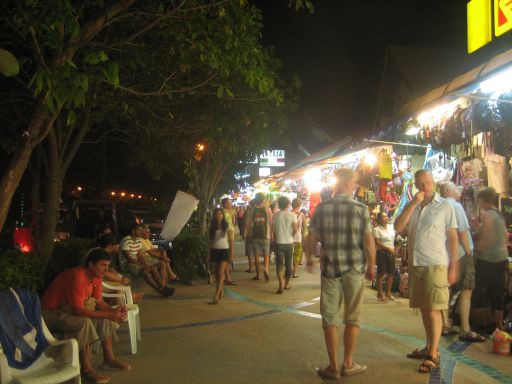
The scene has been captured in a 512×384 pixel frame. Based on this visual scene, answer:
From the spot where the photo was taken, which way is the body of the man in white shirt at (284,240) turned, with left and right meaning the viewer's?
facing away from the viewer

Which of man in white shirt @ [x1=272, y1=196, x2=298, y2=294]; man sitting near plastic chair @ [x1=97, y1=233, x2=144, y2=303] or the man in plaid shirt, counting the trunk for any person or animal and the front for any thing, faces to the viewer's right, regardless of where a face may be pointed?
the man sitting near plastic chair

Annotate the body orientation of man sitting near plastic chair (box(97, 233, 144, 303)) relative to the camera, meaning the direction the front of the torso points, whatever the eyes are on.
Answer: to the viewer's right

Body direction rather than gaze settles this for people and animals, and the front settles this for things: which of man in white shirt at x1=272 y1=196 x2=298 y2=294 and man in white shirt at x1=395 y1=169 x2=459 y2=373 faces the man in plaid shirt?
man in white shirt at x1=395 y1=169 x2=459 y2=373

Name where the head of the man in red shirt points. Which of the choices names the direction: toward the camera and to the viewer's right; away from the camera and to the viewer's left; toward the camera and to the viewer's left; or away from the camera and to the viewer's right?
toward the camera and to the viewer's right

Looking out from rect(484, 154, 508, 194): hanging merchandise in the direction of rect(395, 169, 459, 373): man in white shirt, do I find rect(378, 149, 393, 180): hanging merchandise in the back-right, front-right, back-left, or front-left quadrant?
back-right

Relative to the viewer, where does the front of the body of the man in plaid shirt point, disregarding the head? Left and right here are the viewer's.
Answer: facing away from the viewer

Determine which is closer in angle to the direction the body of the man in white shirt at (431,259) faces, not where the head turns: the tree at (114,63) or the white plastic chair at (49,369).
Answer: the white plastic chair

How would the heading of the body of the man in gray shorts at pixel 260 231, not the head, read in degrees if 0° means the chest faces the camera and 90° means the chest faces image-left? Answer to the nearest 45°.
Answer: approximately 180°

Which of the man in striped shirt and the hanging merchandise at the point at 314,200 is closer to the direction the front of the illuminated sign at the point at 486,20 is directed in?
the man in striped shirt

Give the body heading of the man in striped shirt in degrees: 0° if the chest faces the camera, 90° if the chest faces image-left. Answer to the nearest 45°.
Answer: approximately 315°

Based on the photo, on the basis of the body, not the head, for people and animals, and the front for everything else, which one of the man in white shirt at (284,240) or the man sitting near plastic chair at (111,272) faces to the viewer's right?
the man sitting near plastic chair

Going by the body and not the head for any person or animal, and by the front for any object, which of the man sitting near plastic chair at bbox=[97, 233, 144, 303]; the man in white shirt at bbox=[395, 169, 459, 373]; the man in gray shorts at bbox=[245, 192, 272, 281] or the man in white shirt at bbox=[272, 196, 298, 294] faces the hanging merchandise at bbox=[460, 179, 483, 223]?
the man sitting near plastic chair
